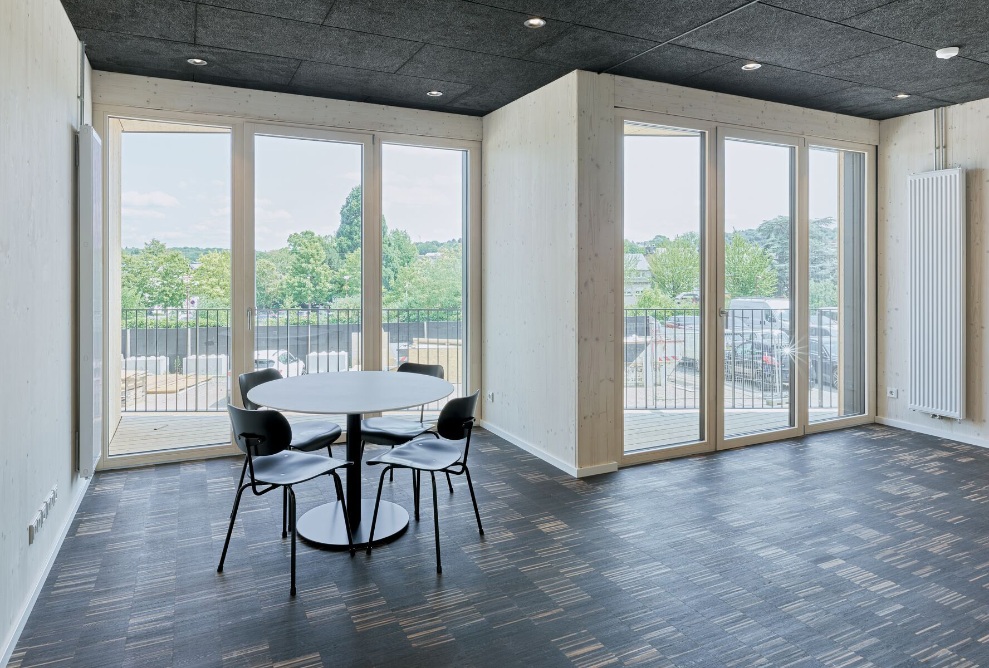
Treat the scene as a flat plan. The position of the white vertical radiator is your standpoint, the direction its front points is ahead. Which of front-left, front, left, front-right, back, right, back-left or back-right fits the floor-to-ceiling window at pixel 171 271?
front

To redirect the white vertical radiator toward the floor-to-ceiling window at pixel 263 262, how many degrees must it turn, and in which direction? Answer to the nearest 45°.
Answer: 0° — it already faces it

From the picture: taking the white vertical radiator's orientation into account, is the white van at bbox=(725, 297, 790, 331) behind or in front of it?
in front

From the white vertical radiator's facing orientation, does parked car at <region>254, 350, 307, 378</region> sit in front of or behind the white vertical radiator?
in front

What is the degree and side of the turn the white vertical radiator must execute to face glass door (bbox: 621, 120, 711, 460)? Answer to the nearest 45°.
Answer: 0° — it already faces it

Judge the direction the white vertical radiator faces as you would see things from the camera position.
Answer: facing the viewer and to the left of the viewer

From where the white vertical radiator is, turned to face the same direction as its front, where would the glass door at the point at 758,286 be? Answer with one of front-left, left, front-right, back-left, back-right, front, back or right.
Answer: front
